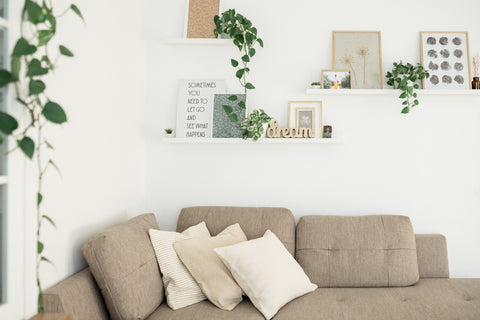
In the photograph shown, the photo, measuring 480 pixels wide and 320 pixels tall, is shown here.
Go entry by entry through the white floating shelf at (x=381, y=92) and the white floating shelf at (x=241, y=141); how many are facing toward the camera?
2

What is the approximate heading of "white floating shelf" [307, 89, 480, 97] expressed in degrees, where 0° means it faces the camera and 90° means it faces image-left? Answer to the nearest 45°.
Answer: approximately 0°

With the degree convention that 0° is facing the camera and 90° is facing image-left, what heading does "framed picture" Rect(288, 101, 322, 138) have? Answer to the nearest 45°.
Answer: approximately 0°

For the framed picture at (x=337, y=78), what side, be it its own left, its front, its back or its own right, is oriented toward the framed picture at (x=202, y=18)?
right
